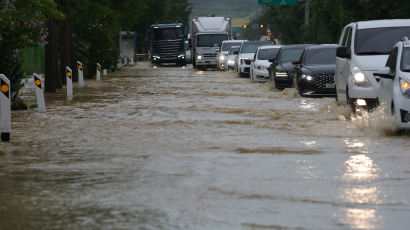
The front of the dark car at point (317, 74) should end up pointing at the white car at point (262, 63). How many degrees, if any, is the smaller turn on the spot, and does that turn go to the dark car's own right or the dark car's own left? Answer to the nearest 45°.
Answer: approximately 180°

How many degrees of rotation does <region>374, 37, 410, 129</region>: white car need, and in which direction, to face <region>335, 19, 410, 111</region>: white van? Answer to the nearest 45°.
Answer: approximately 180°

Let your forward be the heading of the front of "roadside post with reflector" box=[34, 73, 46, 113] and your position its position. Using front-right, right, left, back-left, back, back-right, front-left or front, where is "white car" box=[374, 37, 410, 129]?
front-left

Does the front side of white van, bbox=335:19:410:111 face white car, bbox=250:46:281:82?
no

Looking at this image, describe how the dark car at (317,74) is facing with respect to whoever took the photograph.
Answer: facing the viewer

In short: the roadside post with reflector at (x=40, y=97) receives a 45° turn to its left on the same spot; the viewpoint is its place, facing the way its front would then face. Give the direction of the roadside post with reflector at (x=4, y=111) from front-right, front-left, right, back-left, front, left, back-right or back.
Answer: front-right

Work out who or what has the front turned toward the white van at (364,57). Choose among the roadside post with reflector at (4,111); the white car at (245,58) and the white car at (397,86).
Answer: the white car at (245,58)

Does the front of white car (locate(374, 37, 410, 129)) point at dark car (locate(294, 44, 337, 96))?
no

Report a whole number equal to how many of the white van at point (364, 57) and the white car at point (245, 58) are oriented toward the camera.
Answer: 2

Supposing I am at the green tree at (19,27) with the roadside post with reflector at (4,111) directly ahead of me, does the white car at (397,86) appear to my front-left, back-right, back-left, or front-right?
front-left

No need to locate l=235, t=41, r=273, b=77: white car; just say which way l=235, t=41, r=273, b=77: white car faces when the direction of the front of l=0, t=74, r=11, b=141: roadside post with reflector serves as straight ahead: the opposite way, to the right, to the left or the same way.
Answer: the same way

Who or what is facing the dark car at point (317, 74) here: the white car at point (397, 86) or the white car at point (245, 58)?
the white car at point (245, 58)

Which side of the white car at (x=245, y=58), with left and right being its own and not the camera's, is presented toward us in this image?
front

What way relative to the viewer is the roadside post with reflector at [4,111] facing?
toward the camera

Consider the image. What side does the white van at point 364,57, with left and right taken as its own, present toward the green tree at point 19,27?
right

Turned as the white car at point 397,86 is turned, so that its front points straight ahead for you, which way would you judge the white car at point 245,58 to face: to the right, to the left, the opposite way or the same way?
the same way

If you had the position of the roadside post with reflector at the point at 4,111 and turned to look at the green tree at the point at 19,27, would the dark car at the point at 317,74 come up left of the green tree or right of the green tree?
right
